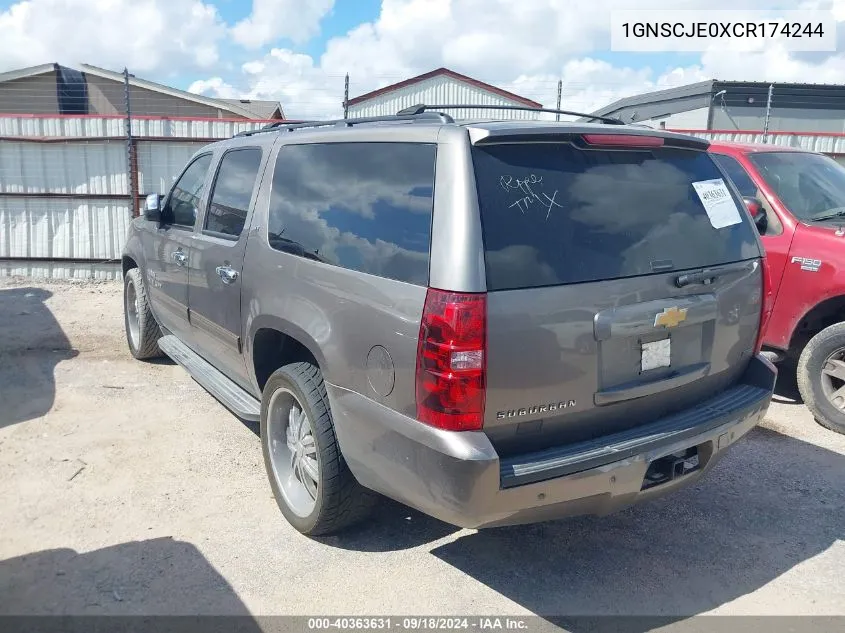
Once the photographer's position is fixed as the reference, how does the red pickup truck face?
facing the viewer and to the right of the viewer

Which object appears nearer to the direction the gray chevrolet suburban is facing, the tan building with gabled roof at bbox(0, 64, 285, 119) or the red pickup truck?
the tan building with gabled roof

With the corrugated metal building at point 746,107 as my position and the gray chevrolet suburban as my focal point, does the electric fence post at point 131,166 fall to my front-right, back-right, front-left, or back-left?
front-right

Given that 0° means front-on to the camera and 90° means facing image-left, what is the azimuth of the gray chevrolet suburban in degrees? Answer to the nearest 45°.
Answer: approximately 135°

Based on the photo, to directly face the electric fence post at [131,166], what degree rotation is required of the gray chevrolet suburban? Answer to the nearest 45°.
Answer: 0° — it already faces it

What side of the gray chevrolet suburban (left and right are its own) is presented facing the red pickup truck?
right

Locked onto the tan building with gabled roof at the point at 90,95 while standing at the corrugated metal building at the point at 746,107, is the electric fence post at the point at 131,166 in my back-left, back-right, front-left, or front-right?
front-left

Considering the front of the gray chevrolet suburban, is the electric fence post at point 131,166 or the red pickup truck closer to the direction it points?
the electric fence post

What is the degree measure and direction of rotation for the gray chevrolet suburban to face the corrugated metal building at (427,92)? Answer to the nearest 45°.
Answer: approximately 45° to its right
